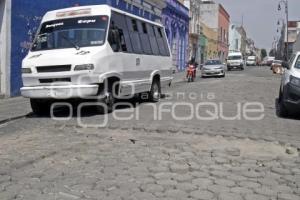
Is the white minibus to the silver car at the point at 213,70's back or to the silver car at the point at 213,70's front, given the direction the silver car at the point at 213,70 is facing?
to the front

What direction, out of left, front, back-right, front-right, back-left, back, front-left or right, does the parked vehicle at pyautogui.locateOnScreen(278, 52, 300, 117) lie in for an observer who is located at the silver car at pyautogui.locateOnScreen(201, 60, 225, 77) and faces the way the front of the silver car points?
front

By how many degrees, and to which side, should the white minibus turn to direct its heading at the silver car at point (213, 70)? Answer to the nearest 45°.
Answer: approximately 135° to its right

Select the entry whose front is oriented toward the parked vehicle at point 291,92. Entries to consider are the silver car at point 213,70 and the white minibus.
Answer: the silver car

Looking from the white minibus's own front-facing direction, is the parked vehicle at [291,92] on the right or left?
on its left

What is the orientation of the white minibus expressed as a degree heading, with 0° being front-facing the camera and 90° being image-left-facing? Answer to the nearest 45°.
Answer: approximately 45°

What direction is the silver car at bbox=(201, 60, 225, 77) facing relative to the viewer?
toward the camera
